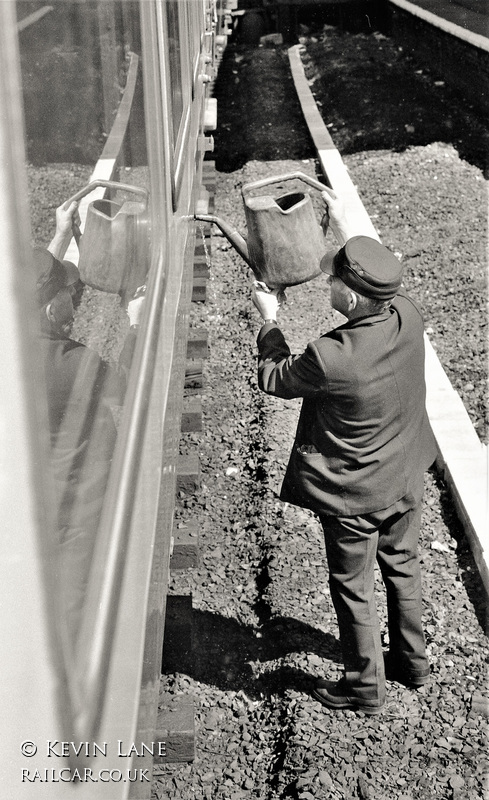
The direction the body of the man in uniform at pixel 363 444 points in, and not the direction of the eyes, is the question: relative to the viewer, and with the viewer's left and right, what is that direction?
facing away from the viewer and to the left of the viewer

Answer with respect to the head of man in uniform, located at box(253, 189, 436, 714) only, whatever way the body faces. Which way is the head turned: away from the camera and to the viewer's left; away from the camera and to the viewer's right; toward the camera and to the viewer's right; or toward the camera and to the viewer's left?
away from the camera and to the viewer's left
